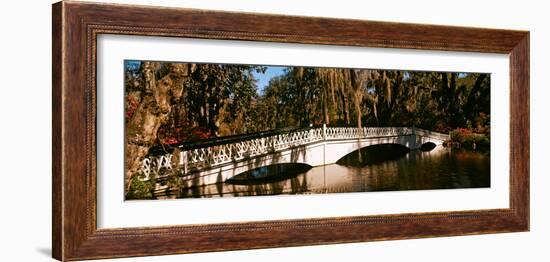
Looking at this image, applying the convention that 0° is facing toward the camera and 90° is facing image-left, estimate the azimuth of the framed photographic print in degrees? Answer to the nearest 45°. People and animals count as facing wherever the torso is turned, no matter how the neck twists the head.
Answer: approximately 315°
